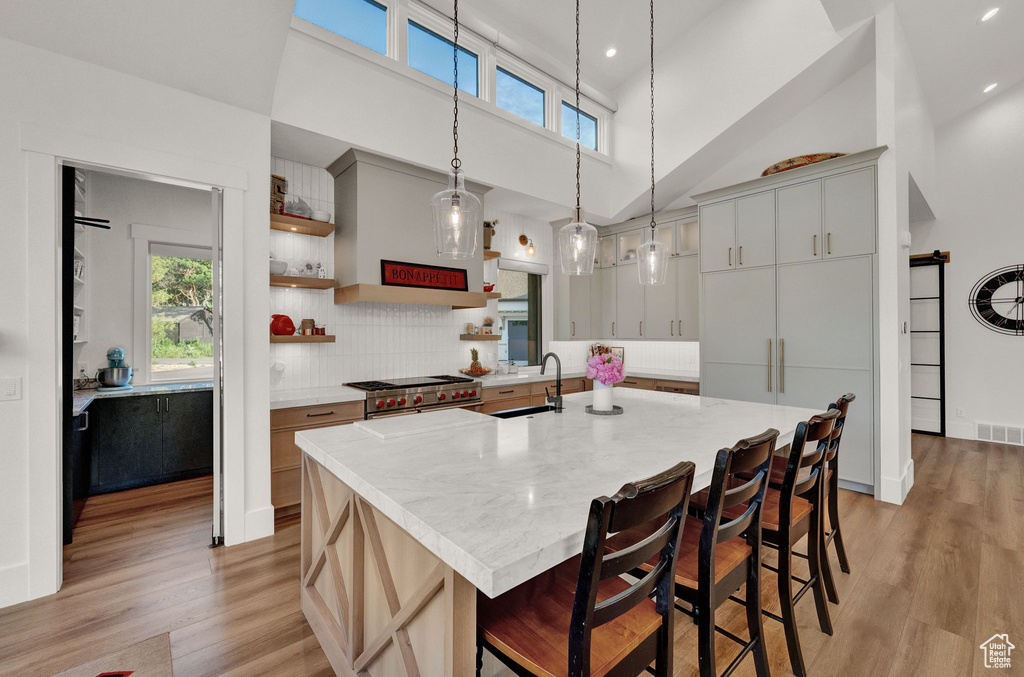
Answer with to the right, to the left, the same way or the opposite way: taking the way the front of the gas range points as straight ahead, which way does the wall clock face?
to the right

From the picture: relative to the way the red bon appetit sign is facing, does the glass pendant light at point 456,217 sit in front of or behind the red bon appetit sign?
in front

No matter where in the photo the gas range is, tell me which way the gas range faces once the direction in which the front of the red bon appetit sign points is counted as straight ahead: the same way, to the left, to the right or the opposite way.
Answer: the same way

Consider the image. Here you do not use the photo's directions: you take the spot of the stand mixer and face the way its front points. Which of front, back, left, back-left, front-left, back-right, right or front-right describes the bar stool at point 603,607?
front

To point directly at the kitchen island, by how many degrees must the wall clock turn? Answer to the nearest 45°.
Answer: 0° — it already faces it

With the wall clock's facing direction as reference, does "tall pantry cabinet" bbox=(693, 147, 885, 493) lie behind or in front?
in front

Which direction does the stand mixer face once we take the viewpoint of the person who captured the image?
facing the viewer

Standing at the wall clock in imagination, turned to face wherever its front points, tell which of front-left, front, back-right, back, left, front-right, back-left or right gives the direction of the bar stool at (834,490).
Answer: front

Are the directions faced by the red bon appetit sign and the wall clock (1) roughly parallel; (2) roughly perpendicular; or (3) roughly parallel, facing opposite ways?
roughly perpendicular

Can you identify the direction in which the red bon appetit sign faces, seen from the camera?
facing the viewer and to the right of the viewer

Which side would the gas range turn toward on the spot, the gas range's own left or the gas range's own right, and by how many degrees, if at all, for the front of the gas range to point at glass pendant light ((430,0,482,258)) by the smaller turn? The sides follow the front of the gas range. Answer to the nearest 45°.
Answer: approximately 45° to the gas range's own right

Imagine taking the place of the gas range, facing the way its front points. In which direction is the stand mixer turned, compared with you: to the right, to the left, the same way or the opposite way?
the same way

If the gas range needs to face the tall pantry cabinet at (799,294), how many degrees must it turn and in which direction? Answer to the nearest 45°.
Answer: approximately 45° to its left

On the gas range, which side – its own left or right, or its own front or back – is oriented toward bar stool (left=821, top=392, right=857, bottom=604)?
front
